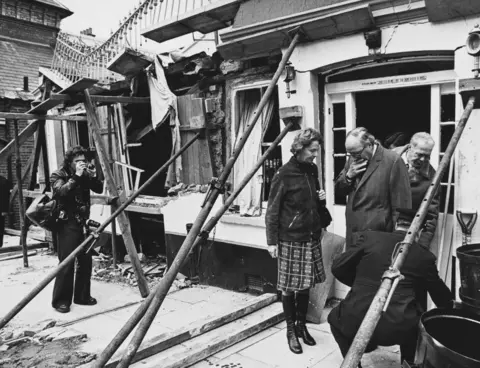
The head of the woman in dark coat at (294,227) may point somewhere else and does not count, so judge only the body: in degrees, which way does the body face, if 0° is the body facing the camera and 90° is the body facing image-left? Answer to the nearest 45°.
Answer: approximately 315°

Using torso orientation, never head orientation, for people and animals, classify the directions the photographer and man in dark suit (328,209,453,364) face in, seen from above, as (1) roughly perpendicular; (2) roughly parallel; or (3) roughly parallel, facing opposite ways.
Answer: roughly perpendicular

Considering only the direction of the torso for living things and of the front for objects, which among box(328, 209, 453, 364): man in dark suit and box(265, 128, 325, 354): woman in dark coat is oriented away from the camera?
the man in dark suit

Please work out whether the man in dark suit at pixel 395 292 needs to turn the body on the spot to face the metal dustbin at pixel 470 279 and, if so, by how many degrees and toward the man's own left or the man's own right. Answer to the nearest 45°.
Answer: approximately 45° to the man's own right

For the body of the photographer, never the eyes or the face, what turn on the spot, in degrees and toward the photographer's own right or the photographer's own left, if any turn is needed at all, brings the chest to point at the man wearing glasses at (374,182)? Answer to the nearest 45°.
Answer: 0° — they already face them

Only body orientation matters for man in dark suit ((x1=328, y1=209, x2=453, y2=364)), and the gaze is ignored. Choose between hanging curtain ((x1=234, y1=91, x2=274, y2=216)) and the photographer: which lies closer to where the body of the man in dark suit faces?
the hanging curtain

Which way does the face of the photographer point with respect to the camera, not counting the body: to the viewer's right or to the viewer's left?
to the viewer's right

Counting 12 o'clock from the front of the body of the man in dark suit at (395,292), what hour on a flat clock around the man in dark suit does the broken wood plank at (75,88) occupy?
The broken wood plank is roughly at 10 o'clock from the man in dark suit.

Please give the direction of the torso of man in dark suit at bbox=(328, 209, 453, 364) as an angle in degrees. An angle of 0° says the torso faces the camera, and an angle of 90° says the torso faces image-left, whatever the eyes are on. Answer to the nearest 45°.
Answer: approximately 180°

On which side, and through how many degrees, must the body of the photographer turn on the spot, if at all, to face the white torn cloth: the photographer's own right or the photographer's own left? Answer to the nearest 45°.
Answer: approximately 90° to the photographer's own left

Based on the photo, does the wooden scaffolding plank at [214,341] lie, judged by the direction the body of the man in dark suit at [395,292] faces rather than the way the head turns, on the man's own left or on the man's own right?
on the man's own left
